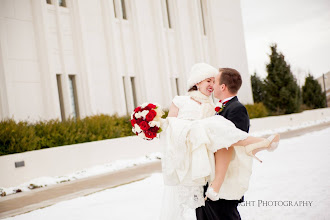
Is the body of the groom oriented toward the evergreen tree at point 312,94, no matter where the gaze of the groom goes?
no

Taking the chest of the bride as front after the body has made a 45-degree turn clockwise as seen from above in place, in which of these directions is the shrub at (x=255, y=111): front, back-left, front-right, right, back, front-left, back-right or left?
back

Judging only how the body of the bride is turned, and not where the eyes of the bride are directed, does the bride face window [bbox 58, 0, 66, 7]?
no

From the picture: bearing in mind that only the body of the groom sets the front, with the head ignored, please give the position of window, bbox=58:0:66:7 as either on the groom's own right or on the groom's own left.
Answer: on the groom's own right

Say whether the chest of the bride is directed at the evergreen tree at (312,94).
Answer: no

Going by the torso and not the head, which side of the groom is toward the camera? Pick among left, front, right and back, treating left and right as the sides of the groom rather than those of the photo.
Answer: left

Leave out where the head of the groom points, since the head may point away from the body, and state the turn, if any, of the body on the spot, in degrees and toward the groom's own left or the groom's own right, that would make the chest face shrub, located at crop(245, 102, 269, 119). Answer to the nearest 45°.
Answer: approximately 90° to the groom's own right

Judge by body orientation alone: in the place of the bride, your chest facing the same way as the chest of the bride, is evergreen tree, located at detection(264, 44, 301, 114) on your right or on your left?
on your left

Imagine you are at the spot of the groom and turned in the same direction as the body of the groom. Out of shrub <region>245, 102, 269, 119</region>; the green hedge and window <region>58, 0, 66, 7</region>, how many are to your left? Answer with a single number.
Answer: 0

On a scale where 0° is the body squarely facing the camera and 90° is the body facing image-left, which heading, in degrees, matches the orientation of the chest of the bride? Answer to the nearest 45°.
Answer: approximately 315°
